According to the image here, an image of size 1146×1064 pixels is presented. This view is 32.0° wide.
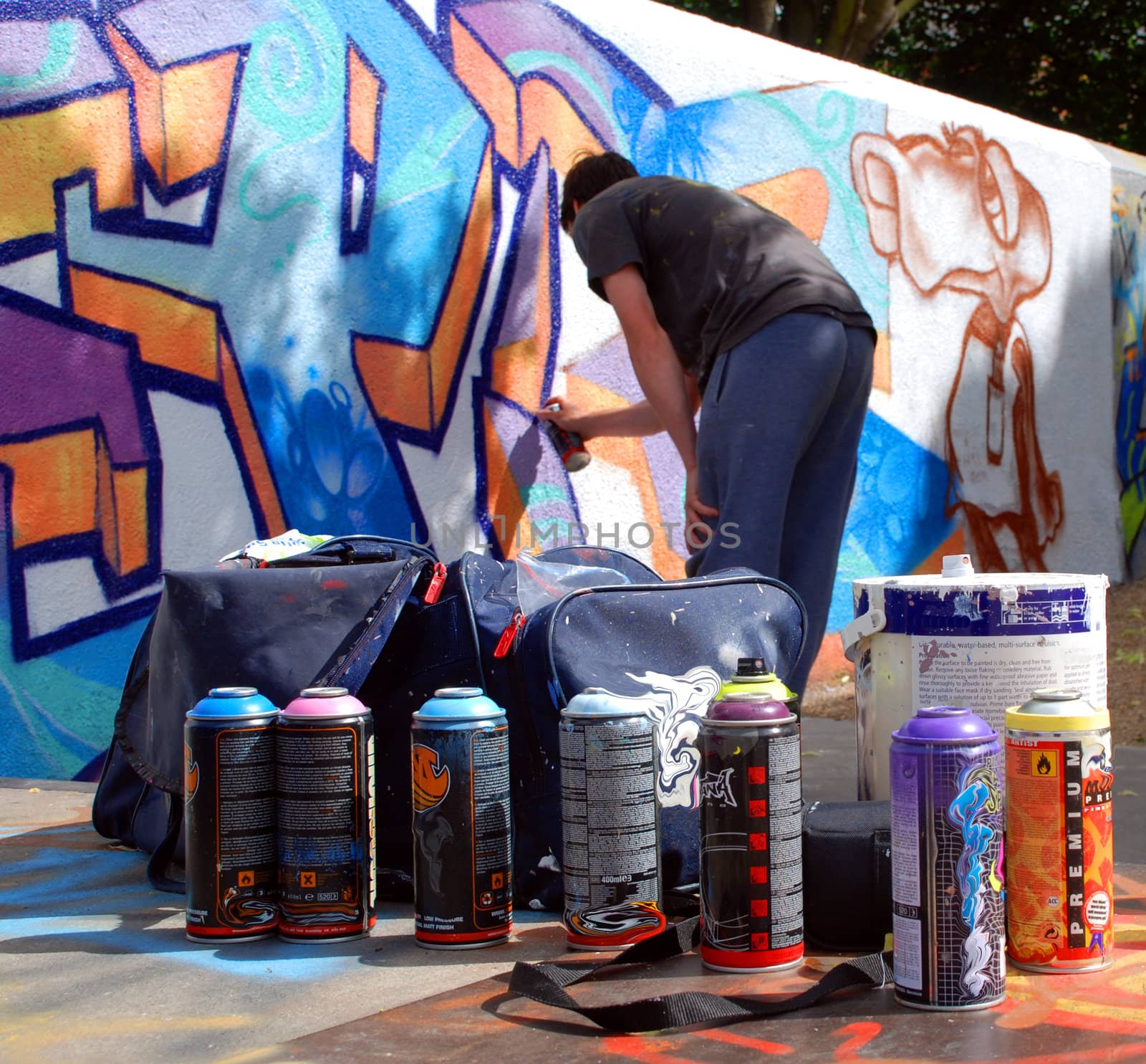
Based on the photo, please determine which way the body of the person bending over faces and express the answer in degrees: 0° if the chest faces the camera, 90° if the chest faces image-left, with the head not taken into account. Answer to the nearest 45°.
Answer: approximately 135°

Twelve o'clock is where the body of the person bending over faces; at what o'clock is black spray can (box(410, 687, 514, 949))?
The black spray can is roughly at 8 o'clock from the person bending over.

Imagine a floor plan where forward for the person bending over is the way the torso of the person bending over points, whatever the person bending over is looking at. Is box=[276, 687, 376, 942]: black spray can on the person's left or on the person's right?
on the person's left

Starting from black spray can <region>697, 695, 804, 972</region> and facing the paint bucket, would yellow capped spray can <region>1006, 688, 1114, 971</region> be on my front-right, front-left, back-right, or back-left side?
front-right

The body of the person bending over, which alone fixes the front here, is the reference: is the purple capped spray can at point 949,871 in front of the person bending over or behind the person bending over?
behind

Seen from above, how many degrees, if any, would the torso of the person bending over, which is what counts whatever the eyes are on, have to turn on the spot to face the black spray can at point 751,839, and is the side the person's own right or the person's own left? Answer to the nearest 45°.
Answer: approximately 135° to the person's own left

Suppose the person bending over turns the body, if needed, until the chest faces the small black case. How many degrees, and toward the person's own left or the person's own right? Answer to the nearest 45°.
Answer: approximately 135° to the person's own left

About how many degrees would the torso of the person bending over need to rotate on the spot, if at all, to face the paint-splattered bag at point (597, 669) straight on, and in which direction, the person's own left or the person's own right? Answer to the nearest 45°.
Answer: approximately 135° to the person's own left

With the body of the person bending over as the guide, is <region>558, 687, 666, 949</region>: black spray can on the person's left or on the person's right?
on the person's left

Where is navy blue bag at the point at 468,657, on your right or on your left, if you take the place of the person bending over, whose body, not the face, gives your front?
on your left

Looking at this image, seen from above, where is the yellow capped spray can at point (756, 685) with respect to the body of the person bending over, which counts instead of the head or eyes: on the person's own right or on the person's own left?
on the person's own left

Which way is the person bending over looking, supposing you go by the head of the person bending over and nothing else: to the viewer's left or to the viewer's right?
to the viewer's left

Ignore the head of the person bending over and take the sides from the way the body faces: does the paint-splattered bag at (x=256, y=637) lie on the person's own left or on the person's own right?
on the person's own left

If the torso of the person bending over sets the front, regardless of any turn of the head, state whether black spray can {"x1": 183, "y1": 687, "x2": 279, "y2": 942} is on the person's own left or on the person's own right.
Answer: on the person's own left
